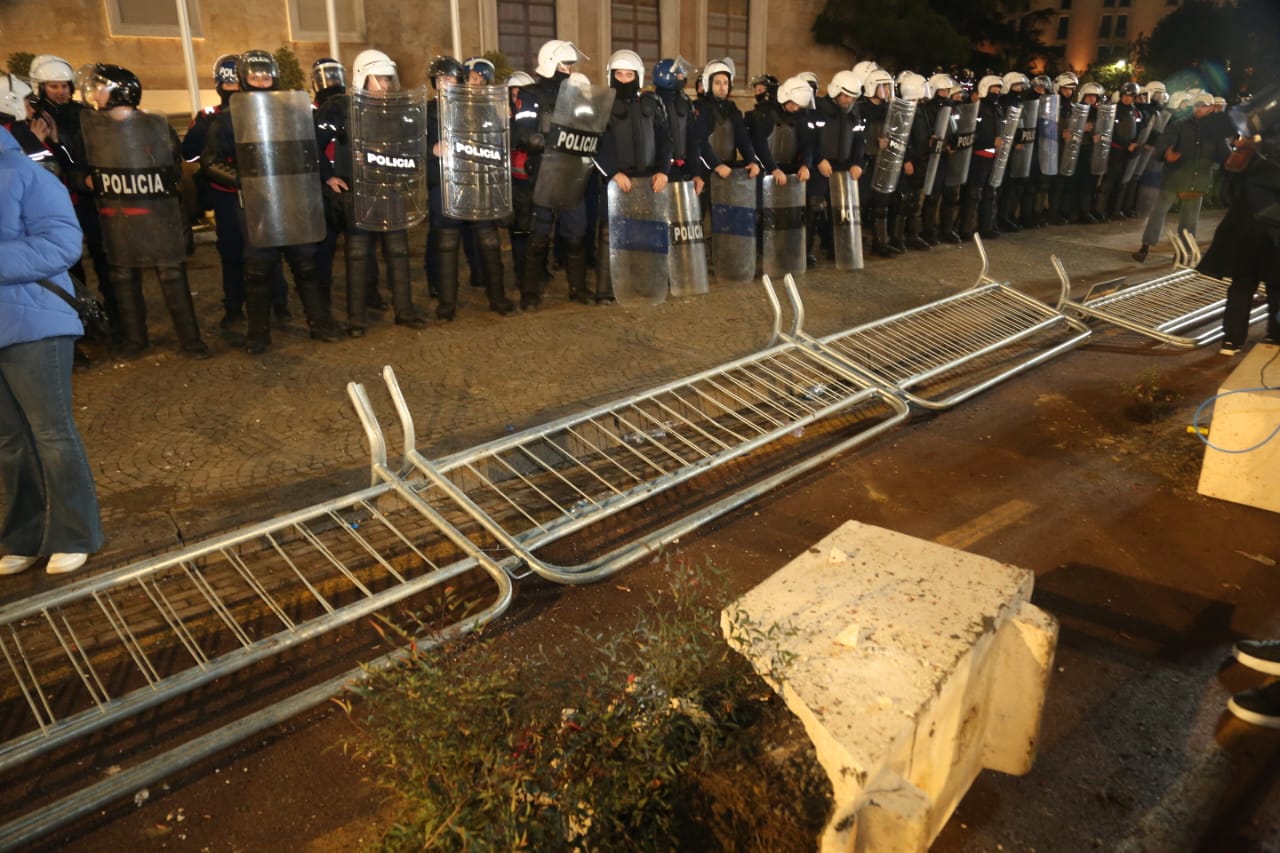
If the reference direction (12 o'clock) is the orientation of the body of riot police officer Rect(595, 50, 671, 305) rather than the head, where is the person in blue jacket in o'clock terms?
The person in blue jacket is roughly at 1 o'clock from the riot police officer.

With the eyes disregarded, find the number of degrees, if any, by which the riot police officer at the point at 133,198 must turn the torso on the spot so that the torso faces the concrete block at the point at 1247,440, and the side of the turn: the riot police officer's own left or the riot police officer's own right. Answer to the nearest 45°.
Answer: approximately 45° to the riot police officer's own left

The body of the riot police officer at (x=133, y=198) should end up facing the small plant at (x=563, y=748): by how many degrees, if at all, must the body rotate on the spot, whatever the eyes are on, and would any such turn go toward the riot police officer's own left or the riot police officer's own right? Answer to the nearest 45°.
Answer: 0° — they already face it

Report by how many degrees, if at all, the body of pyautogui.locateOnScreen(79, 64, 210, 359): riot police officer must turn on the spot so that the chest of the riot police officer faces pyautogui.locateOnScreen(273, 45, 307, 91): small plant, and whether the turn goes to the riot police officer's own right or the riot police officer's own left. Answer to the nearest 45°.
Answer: approximately 180°

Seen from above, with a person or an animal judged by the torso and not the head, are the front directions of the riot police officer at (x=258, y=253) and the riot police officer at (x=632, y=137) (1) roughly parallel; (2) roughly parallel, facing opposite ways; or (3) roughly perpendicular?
roughly parallel

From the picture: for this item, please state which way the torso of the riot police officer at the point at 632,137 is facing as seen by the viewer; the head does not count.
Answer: toward the camera

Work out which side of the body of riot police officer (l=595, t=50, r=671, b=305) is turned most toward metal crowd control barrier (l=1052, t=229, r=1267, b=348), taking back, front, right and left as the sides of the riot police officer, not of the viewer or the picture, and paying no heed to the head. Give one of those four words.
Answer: left

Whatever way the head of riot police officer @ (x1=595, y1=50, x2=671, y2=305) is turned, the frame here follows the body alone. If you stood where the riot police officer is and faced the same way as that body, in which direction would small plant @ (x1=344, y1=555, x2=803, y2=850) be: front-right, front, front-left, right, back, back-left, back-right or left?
front

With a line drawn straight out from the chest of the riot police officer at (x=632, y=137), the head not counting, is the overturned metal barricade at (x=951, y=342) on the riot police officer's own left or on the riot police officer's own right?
on the riot police officer's own left

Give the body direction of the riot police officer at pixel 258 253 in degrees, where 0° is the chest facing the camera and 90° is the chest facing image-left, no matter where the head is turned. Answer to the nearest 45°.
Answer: approximately 0°

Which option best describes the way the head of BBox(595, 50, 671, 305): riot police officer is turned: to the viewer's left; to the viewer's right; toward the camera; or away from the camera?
toward the camera

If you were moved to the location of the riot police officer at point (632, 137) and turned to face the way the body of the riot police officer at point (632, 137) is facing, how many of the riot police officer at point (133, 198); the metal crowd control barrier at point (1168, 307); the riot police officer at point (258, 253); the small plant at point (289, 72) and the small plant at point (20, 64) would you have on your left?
1

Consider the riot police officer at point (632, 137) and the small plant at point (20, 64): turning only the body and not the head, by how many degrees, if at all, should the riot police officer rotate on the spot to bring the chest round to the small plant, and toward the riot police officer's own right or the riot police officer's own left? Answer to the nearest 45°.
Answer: approximately 135° to the riot police officer's own right

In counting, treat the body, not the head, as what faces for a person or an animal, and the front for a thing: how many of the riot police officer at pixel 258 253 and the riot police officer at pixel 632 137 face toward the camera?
2

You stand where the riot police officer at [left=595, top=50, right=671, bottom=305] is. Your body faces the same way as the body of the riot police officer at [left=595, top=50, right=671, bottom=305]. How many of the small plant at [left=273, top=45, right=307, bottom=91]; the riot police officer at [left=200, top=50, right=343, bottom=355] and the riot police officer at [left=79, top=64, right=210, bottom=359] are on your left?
0

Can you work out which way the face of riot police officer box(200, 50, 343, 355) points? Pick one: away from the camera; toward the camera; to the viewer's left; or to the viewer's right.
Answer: toward the camera

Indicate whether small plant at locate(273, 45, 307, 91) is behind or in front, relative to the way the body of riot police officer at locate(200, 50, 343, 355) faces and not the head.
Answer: behind

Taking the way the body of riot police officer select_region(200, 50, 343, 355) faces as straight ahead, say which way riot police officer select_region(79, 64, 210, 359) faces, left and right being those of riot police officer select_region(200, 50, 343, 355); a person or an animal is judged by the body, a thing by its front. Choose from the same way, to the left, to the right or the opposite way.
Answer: the same way

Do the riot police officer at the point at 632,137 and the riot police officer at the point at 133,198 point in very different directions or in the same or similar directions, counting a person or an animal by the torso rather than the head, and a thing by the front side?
same or similar directions
